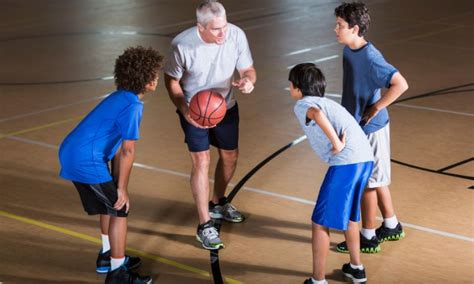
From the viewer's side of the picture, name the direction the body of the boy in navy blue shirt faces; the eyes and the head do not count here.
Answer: to the viewer's left

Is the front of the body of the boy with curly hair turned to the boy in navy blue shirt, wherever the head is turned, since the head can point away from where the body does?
yes

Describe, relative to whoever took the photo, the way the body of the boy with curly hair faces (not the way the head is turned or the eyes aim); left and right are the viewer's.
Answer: facing to the right of the viewer

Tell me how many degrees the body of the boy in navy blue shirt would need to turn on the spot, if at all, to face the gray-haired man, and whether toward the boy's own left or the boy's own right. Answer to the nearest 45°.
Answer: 0° — they already face them

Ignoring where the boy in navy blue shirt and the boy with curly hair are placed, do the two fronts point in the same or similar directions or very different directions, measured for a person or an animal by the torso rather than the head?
very different directions

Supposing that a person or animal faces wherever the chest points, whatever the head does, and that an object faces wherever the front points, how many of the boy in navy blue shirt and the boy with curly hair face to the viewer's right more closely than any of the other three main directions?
1

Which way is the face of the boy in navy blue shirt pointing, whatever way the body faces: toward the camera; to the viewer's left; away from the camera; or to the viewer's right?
to the viewer's left

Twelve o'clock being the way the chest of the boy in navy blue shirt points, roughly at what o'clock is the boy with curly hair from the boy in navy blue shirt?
The boy with curly hair is roughly at 11 o'clock from the boy in navy blue shirt.

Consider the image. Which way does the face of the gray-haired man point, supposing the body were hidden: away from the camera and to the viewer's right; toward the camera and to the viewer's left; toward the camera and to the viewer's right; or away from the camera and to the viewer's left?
toward the camera and to the viewer's right

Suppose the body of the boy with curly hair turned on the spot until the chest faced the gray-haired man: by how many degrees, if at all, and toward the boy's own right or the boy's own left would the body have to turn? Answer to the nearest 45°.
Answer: approximately 45° to the boy's own left
